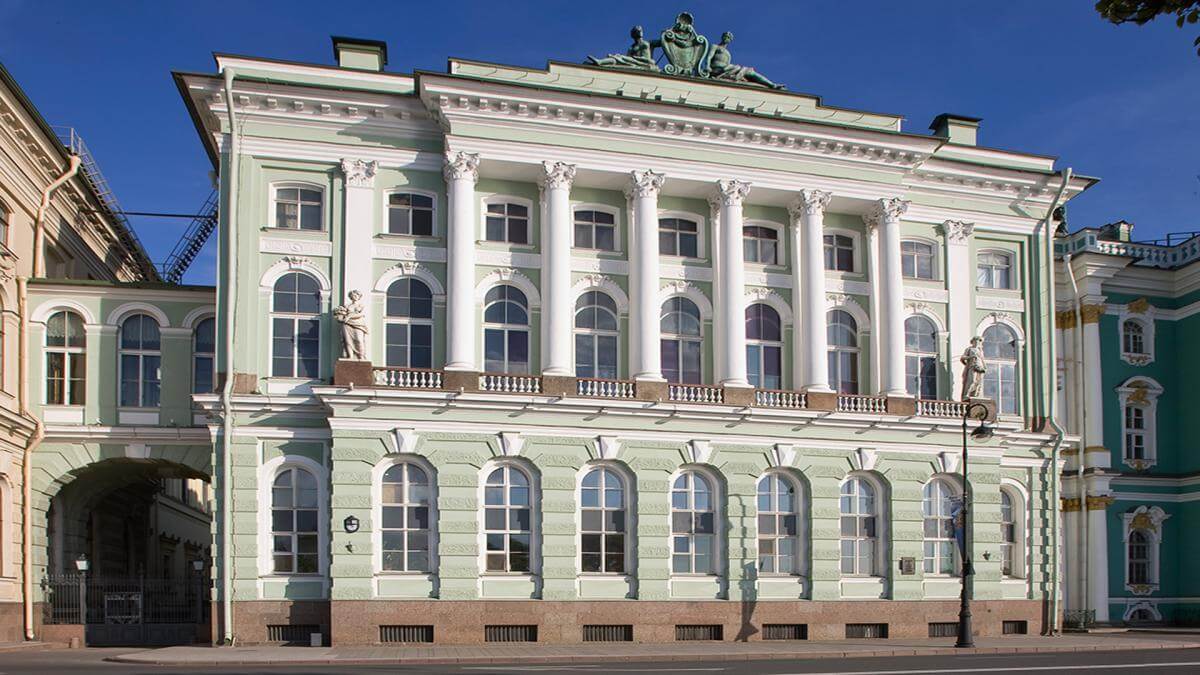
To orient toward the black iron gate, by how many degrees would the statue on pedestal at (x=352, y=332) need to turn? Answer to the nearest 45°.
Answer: approximately 135° to its right

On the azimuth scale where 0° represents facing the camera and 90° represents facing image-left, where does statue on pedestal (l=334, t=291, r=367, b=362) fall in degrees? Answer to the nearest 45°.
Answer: approximately 0°
